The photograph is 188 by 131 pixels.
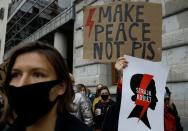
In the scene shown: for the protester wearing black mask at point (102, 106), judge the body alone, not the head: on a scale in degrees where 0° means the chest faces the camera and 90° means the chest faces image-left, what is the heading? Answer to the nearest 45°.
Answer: approximately 0°

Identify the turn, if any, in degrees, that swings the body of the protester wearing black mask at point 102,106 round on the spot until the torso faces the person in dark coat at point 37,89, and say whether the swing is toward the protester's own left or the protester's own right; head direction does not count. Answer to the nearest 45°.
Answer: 0° — they already face them
